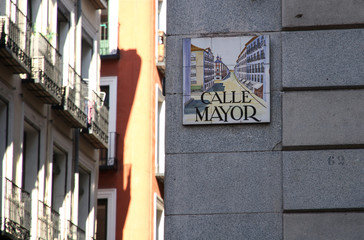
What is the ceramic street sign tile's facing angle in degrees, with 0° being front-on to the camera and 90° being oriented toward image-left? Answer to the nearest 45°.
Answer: approximately 0°

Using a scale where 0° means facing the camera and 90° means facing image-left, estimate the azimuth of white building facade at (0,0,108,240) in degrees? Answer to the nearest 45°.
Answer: approximately 315°

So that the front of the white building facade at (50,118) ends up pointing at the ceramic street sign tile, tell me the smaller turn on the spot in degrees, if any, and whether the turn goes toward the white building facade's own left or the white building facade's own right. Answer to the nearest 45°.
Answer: approximately 45° to the white building facade's own right
